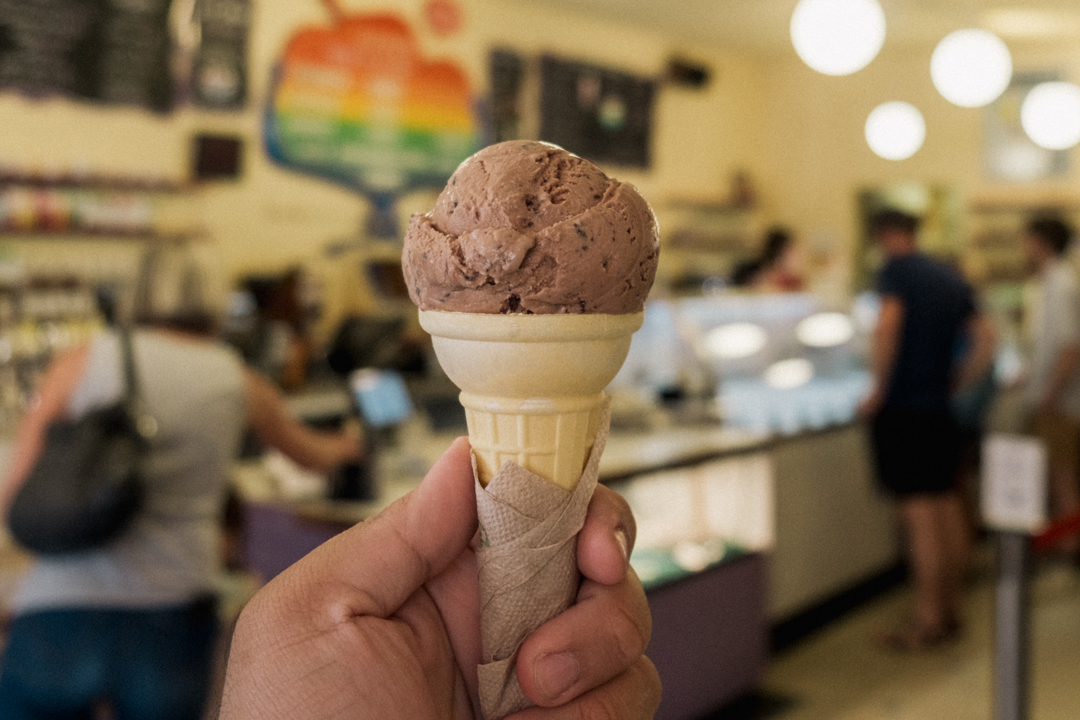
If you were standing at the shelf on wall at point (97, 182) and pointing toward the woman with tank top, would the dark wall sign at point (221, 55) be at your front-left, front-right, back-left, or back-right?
back-left

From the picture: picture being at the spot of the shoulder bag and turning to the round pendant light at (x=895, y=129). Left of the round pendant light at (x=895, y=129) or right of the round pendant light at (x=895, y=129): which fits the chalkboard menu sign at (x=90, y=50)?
left

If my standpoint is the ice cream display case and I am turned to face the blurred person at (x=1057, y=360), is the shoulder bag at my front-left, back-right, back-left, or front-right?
back-right

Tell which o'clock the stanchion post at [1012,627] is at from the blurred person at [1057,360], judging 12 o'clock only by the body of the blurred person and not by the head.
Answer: The stanchion post is roughly at 9 o'clock from the blurred person.

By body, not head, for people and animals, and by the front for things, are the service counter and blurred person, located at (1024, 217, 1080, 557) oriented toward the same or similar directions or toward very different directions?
very different directions

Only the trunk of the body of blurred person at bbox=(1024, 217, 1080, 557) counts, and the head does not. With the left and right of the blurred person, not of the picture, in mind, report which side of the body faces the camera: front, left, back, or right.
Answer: left

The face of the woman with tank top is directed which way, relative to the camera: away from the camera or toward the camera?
away from the camera

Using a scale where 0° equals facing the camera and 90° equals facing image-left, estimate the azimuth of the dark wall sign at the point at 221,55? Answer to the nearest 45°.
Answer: approximately 0°

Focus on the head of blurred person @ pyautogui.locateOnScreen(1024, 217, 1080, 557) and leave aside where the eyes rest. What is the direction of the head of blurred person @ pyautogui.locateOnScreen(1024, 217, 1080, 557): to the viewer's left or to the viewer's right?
to the viewer's left
